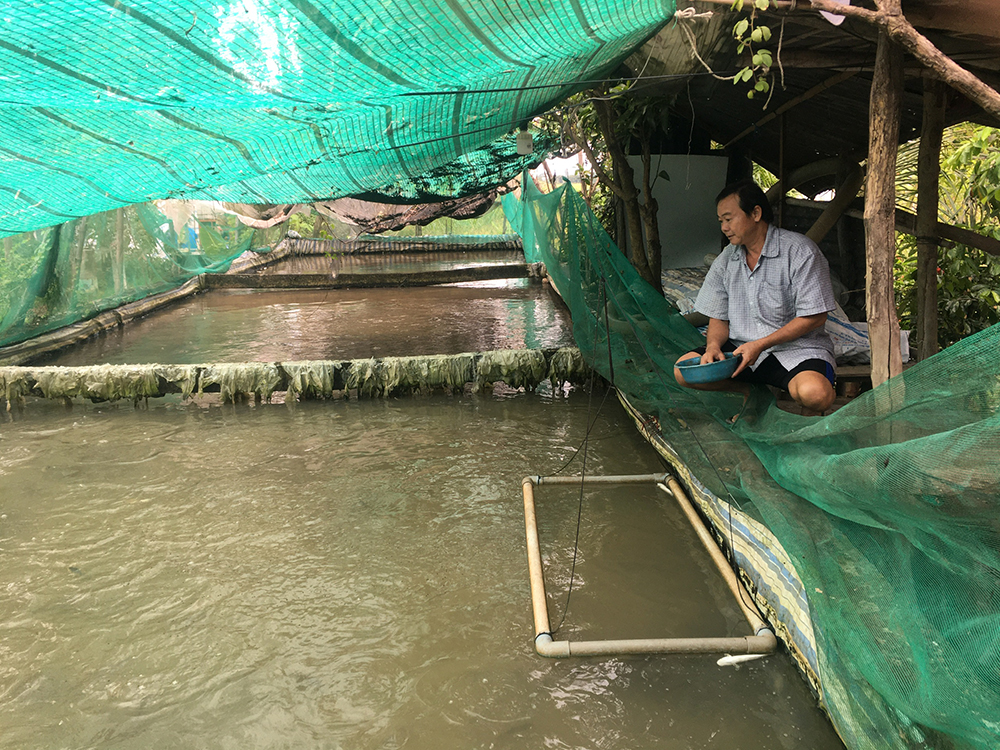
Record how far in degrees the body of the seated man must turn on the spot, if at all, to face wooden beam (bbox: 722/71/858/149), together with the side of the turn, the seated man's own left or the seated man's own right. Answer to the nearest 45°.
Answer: approximately 135° to the seated man's own right

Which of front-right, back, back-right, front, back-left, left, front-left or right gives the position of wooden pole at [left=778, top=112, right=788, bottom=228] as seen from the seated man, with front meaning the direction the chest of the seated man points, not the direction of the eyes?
back-right

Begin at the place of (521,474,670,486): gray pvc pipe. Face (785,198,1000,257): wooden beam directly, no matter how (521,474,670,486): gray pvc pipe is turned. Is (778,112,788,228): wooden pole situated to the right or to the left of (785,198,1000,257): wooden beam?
left

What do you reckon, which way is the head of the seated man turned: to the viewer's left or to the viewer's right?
to the viewer's left

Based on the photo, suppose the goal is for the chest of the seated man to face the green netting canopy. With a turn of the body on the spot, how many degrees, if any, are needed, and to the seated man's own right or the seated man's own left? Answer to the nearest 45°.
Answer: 0° — they already face it

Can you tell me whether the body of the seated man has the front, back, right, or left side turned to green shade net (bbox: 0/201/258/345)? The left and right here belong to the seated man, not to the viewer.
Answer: right

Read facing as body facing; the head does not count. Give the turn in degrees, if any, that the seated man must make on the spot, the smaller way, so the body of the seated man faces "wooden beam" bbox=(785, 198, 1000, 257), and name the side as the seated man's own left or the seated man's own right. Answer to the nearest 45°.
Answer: approximately 180°

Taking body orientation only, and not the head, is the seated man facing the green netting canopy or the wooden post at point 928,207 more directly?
the green netting canopy

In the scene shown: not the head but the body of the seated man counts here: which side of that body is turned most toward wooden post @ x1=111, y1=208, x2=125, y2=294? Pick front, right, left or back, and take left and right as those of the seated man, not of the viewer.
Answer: right

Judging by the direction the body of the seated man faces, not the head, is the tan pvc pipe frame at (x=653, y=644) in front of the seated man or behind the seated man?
in front
